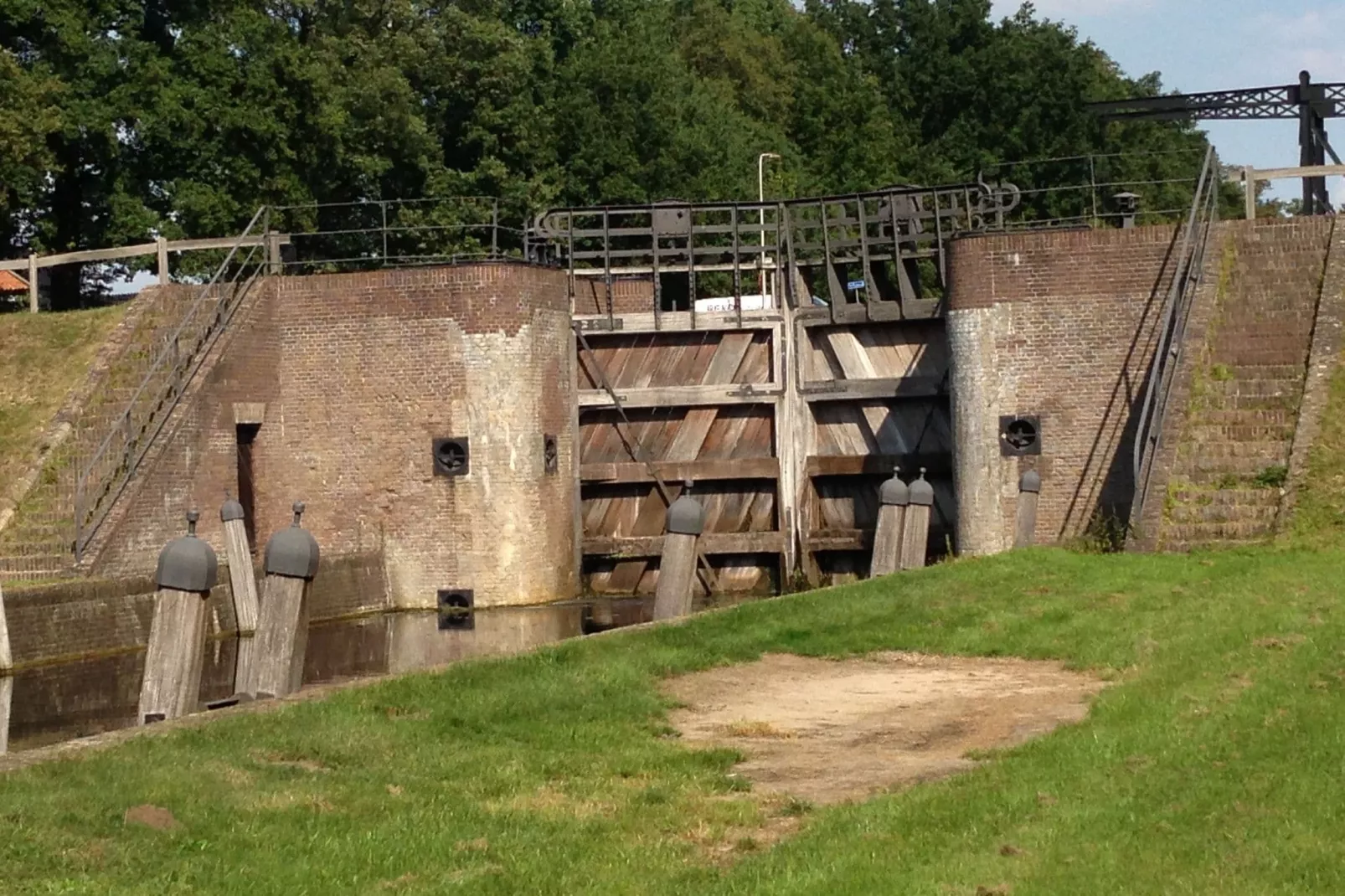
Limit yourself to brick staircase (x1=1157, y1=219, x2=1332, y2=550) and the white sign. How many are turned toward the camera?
2

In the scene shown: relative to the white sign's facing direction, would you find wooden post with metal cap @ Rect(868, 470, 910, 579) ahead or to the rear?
ahead

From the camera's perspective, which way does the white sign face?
toward the camera

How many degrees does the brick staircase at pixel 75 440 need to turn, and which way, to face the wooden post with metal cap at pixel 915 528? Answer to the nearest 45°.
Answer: approximately 90° to its left

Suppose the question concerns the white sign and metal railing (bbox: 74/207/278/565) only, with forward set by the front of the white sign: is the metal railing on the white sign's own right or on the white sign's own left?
on the white sign's own right

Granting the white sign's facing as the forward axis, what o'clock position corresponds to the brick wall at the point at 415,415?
The brick wall is roughly at 2 o'clock from the white sign.

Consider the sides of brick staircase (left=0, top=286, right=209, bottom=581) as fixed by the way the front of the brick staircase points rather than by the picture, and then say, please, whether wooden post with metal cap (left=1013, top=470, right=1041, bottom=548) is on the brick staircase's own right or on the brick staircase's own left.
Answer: on the brick staircase's own left

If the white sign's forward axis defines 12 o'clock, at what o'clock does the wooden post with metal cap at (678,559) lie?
The wooden post with metal cap is roughly at 12 o'clock from the white sign.

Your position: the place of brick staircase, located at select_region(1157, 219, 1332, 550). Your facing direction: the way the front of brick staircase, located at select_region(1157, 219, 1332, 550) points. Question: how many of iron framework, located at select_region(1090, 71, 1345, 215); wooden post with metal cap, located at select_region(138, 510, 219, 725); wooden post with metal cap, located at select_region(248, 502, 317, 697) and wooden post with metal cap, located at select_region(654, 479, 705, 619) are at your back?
1

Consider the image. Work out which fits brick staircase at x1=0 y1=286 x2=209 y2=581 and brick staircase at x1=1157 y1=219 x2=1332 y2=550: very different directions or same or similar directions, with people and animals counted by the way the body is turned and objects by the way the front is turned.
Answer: same or similar directions

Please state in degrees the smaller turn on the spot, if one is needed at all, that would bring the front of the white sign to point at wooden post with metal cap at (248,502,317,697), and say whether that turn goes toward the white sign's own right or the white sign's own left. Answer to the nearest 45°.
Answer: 0° — it already faces it

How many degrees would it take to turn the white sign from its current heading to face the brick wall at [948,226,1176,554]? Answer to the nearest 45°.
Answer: approximately 45° to its left

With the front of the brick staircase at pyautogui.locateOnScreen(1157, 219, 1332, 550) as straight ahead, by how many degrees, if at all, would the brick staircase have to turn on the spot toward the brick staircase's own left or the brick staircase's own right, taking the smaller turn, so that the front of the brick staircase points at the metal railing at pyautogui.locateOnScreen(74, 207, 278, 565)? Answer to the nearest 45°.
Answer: approximately 90° to the brick staircase's own right
